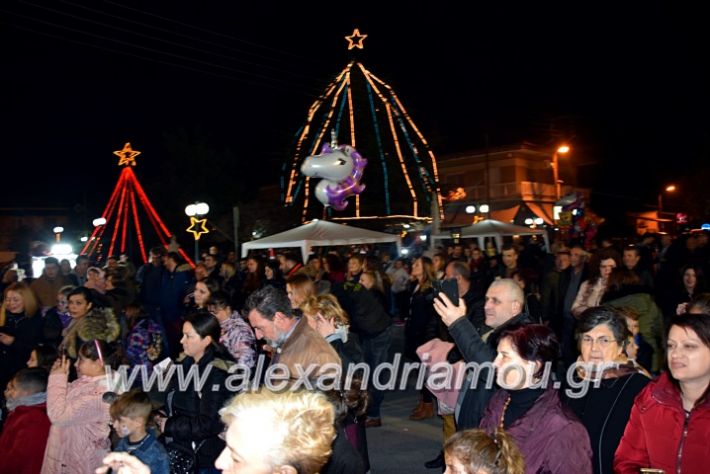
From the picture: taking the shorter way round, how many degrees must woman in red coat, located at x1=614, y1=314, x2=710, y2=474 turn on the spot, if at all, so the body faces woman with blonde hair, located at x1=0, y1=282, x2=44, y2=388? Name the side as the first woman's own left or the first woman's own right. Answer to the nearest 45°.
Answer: approximately 45° to the first woman's own right

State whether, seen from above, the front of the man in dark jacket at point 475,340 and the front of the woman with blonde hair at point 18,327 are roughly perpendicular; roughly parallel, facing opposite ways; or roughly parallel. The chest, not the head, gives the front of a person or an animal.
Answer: roughly perpendicular

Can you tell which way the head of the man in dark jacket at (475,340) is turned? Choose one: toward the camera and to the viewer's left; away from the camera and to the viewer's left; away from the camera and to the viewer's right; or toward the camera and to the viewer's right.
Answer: toward the camera and to the viewer's left

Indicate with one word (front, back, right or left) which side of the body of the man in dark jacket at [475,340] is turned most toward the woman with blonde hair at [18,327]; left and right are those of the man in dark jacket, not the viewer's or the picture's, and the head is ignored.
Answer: front

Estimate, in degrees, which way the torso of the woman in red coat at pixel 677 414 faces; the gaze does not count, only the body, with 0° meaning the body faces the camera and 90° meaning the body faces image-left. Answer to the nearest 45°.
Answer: approximately 45°

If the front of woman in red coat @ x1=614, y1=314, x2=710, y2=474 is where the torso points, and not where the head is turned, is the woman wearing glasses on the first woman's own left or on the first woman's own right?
on the first woman's own right

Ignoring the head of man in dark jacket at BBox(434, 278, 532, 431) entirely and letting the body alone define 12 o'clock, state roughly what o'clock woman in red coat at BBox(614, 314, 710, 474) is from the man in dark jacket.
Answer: The woman in red coat is roughly at 7 o'clock from the man in dark jacket.

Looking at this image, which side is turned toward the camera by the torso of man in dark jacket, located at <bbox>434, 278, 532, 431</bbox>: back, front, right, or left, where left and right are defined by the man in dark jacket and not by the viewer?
left

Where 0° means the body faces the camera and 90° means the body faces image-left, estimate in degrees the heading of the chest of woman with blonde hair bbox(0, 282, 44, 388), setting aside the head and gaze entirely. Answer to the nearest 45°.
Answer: approximately 45°

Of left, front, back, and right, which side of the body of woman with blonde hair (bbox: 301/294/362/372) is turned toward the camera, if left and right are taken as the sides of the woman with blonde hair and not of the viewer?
left

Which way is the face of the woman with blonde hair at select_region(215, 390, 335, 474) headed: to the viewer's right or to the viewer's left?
to the viewer's left
